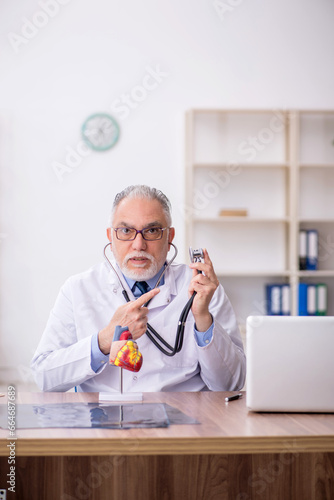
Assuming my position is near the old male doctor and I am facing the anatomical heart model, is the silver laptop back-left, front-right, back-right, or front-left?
front-left

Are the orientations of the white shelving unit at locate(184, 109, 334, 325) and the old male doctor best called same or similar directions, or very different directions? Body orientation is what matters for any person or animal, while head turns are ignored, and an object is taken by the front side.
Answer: same or similar directions

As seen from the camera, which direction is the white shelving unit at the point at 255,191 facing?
toward the camera

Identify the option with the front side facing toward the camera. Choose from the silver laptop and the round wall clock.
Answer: the round wall clock

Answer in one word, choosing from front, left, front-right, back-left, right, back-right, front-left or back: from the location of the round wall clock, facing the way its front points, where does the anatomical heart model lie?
front

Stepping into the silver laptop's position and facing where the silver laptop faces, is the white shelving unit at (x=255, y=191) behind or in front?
in front

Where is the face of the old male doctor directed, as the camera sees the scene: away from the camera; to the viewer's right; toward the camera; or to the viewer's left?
toward the camera

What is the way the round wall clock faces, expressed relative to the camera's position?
facing the viewer

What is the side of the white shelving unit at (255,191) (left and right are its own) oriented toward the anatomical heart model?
front

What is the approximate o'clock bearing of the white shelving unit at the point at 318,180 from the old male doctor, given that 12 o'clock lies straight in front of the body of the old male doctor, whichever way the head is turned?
The white shelving unit is roughly at 7 o'clock from the old male doctor.

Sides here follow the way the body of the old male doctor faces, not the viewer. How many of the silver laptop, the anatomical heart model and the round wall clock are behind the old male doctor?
1

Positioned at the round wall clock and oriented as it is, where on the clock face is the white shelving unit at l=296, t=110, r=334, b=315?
The white shelving unit is roughly at 9 o'clock from the round wall clock.

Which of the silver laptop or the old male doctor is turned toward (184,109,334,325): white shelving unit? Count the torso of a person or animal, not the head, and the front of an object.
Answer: the silver laptop

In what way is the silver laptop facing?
away from the camera

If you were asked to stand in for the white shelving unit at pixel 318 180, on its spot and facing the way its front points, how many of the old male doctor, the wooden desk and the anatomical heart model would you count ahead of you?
3

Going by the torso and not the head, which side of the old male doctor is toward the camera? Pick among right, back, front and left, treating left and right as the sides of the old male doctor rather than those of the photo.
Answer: front

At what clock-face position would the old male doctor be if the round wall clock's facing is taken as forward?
The old male doctor is roughly at 12 o'clock from the round wall clock.
